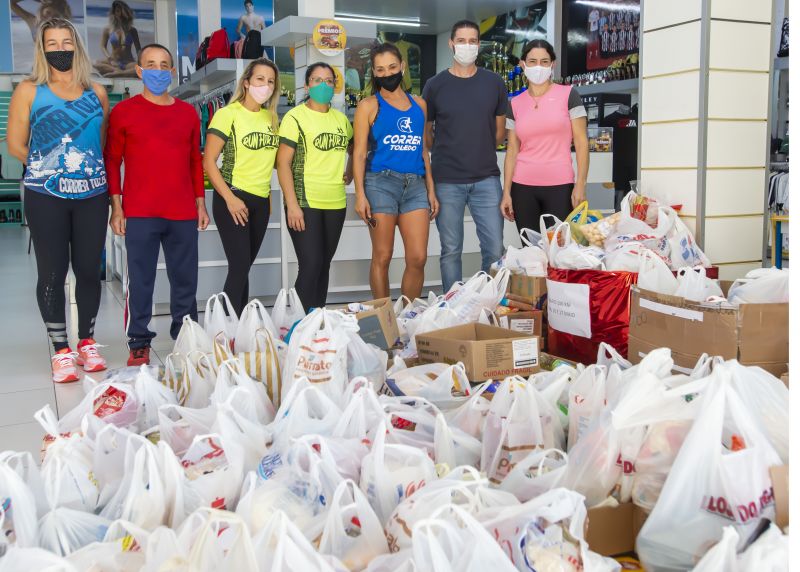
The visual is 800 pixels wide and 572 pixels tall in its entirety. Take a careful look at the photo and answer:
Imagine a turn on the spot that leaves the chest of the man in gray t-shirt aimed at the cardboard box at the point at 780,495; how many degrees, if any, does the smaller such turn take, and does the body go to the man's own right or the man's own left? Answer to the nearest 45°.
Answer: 0° — they already face it

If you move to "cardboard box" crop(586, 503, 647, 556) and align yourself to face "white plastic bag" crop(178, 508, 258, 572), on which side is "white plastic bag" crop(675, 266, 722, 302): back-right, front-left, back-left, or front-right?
back-right

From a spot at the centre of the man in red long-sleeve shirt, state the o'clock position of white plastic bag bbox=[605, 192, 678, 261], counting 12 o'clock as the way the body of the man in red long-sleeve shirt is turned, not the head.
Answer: The white plastic bag is roughly at 10 o'clock from the man in red long-sleeve shirt.

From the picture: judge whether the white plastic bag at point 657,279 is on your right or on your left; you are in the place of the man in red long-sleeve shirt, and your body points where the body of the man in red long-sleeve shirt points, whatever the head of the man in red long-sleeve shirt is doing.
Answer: on your left

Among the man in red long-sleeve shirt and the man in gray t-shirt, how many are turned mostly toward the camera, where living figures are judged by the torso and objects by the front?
2

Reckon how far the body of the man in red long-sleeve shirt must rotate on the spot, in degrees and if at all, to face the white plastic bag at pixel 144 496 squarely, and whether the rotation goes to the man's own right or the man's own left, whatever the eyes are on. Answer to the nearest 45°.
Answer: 0° — they already face it

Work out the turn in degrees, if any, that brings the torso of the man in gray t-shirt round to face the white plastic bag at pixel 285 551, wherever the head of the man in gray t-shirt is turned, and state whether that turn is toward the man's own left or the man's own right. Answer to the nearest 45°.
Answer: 0° — they already face it

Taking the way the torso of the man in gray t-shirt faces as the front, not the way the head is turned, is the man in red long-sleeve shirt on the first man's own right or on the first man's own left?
on the first man's own right
